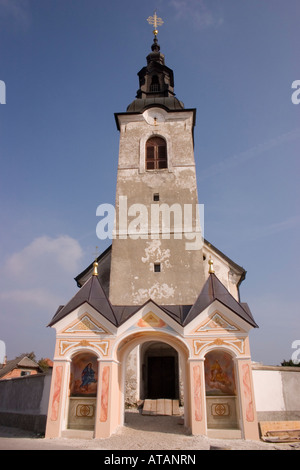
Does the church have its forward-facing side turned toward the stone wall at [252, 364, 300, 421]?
no

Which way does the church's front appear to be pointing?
toward the camera
